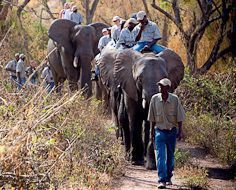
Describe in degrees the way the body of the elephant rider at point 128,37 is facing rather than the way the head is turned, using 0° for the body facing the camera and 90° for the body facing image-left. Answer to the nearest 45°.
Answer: approximately 315°

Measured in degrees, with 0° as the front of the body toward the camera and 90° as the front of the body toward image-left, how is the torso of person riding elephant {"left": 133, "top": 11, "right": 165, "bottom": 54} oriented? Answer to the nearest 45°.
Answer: approximately 0°

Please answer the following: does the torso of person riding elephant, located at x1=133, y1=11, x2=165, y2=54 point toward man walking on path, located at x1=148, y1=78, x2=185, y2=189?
yes

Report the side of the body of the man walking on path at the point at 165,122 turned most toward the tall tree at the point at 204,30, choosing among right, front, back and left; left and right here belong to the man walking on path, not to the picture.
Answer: back

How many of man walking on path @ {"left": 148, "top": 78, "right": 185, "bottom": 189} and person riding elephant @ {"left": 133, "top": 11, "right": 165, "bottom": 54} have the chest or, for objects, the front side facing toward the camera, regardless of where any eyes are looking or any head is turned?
2

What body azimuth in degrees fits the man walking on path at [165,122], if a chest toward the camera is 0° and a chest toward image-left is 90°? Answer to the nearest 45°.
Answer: approximately 0°

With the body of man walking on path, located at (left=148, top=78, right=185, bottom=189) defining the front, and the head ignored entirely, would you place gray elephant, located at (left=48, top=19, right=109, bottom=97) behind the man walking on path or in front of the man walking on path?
behind
